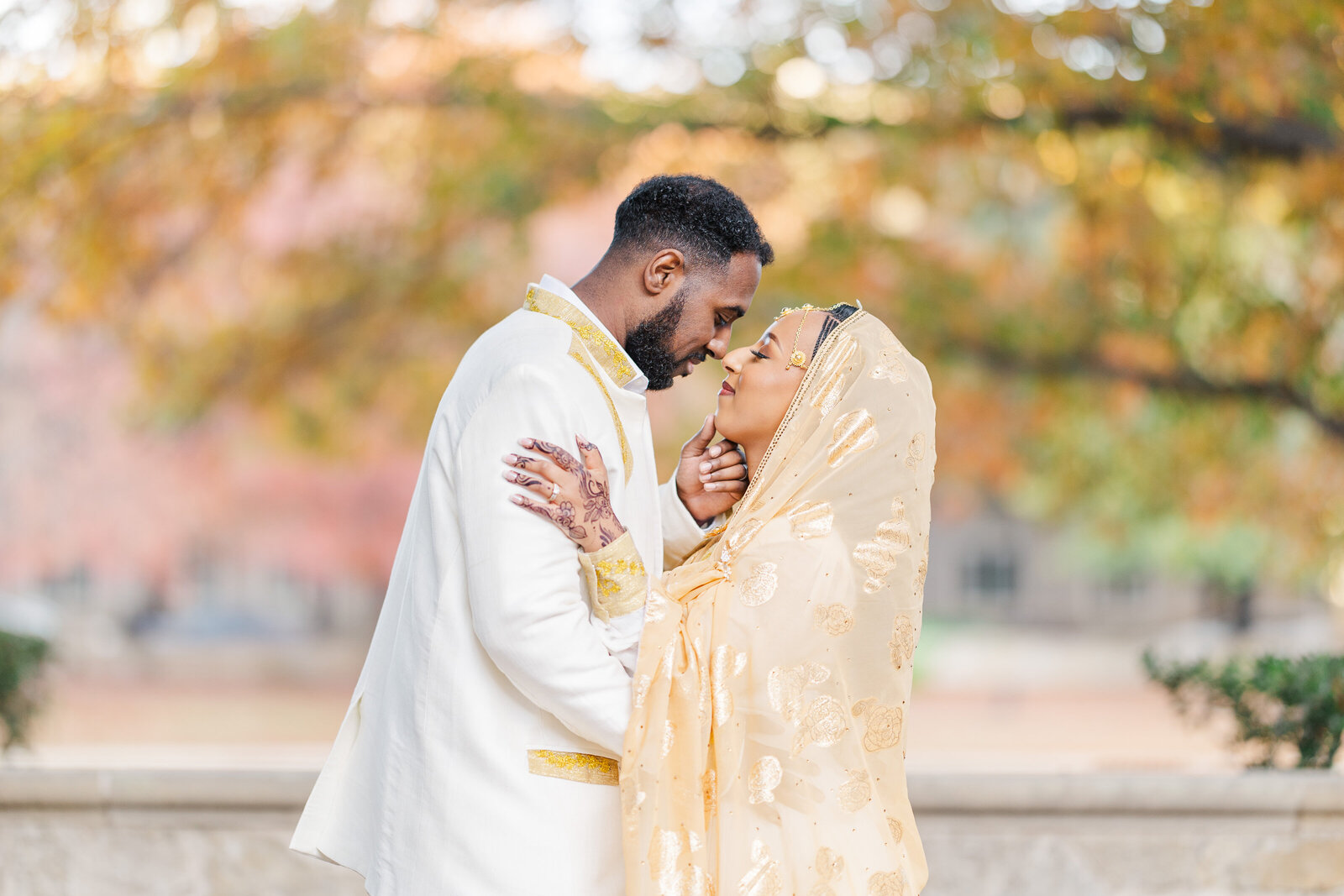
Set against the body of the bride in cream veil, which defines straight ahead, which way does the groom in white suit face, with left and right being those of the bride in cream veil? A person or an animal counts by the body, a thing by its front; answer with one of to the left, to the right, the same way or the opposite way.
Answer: the opposite way

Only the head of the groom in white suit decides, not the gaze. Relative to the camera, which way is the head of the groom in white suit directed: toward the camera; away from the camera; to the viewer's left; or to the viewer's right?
to the viewer's right

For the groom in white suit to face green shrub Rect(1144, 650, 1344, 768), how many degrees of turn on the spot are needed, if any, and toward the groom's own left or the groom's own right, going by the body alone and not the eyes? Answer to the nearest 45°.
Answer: approximately 45° to the groom's own left

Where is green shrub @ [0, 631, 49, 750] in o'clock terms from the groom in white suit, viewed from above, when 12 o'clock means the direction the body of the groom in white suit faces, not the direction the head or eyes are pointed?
The green shrub is roughly at 8 o'clock from the groom in white suit.

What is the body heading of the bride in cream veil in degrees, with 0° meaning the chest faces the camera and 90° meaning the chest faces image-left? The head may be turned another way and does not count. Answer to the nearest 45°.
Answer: approximately 90°

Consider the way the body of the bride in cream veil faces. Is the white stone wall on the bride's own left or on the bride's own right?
on the bride's own right

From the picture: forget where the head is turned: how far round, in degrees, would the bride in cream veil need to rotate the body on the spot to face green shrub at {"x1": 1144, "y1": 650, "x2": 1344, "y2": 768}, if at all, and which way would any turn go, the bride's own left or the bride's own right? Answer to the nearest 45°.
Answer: approximately 135° to the bride's own right

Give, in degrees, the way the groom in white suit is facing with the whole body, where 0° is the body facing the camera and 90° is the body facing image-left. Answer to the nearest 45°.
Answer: approximately 270°

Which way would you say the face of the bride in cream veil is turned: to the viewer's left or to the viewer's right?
to the viewer's left
